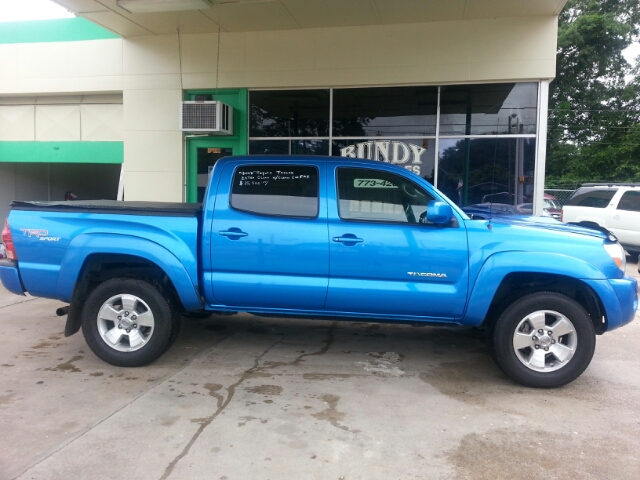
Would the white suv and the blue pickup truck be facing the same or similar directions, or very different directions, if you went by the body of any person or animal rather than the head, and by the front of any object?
same or similar directions

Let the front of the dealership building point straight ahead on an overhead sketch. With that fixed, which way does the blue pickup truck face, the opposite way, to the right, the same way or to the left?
to the left

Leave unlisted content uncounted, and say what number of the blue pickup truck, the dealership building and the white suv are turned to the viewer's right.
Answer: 2

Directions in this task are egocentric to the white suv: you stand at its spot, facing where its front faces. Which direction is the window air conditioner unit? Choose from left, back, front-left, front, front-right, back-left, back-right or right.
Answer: back-right

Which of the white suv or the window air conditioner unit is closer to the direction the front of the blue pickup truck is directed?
the white suv

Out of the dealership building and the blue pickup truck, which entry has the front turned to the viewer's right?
the blue pickup truck

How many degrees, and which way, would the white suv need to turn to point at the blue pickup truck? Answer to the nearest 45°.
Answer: approximately 90° to its right

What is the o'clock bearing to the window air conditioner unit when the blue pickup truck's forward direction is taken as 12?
The window air conditioner unit is roughly at 8 o'clock from the blue pickup truck.

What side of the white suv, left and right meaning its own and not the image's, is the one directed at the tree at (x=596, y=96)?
left

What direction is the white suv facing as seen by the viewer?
to the viewer's right

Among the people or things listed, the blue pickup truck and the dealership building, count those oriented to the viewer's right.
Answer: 1

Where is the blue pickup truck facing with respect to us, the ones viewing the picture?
facing to the right of the viewer

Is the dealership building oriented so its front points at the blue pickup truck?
yes

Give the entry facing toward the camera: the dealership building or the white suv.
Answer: the dealership building

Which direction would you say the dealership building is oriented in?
toward the camera

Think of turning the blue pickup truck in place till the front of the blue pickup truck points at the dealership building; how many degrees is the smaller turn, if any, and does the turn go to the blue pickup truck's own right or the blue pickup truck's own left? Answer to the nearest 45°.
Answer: approximately 90° to the blue pickup truck's own left

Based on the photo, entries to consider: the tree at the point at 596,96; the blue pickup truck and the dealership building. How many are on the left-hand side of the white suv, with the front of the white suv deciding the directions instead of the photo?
1
